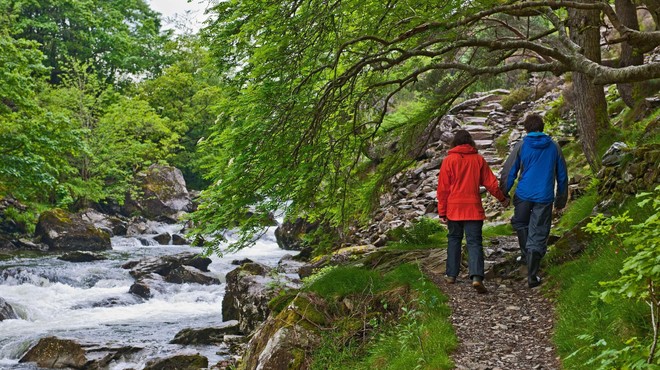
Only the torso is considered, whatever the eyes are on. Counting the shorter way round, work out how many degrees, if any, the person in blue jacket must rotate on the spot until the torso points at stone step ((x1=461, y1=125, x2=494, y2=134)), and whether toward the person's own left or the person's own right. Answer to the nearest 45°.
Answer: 0° — they already face it

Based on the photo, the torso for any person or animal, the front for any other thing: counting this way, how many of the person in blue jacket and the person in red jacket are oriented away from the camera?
2

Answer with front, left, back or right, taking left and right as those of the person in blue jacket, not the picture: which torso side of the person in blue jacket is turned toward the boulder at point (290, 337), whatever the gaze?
left

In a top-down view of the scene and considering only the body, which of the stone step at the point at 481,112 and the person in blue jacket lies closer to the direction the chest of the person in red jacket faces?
the stone step

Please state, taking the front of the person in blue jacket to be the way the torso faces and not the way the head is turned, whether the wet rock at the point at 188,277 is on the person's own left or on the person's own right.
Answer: on the person's own left

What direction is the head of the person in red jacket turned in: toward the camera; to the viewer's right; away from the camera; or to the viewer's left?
away from the camera

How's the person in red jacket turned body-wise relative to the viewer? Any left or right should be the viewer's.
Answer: facing away from the viewer

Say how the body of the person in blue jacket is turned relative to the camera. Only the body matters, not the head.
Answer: away from the camera

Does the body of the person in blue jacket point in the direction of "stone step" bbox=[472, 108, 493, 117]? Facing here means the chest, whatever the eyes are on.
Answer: yes

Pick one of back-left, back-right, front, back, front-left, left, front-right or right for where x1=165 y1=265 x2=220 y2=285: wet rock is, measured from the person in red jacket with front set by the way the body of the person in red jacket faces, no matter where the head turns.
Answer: front-left
